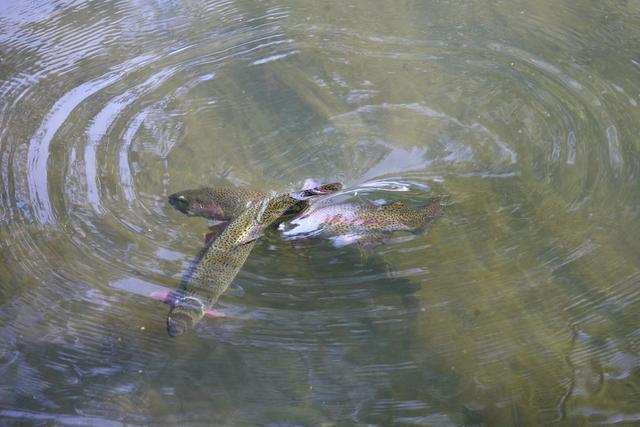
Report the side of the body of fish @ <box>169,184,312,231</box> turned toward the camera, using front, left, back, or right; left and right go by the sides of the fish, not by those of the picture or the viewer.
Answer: left

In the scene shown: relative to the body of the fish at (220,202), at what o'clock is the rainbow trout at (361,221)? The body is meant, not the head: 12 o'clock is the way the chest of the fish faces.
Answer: The rainbow trout is roughly at 7 o'clock from the fish.
